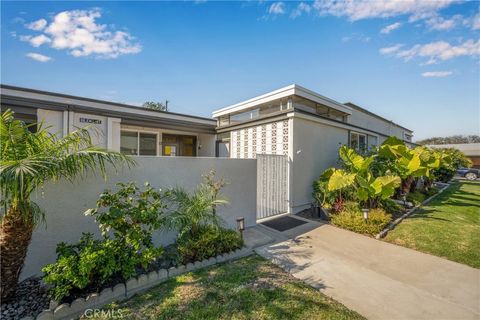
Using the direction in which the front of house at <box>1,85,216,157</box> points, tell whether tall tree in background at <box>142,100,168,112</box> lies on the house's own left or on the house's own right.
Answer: on the house's own left

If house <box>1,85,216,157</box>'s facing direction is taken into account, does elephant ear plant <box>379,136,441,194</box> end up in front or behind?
in front

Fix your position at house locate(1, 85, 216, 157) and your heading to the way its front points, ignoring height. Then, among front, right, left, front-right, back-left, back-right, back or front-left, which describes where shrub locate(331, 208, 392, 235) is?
front

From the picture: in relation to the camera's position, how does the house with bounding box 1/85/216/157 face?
facing the viewer and to the right of the viewer

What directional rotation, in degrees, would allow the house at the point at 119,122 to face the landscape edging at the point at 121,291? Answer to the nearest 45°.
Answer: approximately 45° to its right
